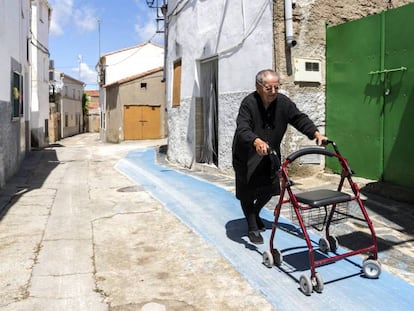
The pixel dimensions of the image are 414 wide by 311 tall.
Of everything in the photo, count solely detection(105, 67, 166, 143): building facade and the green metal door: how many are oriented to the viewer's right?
0

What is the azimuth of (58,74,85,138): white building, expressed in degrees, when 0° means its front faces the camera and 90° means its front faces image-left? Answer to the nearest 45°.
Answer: approximately 315°

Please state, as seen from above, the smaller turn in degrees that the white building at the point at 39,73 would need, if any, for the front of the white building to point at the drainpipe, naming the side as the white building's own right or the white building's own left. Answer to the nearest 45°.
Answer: approximately 45° to the white building's own right

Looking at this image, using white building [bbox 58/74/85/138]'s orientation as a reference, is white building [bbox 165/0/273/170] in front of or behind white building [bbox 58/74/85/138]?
in front

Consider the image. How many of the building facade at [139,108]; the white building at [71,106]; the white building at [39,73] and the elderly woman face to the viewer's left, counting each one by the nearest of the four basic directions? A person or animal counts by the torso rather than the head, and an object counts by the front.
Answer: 0

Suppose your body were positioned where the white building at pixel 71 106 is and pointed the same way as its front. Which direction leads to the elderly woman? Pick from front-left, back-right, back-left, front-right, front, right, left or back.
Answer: front-right

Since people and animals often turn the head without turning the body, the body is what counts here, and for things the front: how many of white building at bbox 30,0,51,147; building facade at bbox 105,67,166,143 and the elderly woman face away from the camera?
0

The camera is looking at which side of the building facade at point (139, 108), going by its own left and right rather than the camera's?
front

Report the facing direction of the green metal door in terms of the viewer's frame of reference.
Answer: facing the viewer and to the left of the viewer

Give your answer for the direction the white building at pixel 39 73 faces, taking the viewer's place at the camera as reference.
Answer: facing the viewer and to the right of the viewer

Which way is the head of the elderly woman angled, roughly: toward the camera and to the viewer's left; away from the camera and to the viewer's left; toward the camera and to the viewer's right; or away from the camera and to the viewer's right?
toward the camera and to the viewer's right

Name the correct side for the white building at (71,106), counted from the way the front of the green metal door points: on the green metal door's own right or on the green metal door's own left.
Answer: on the green metal door's own right

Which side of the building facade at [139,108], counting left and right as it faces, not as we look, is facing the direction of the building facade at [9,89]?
front
